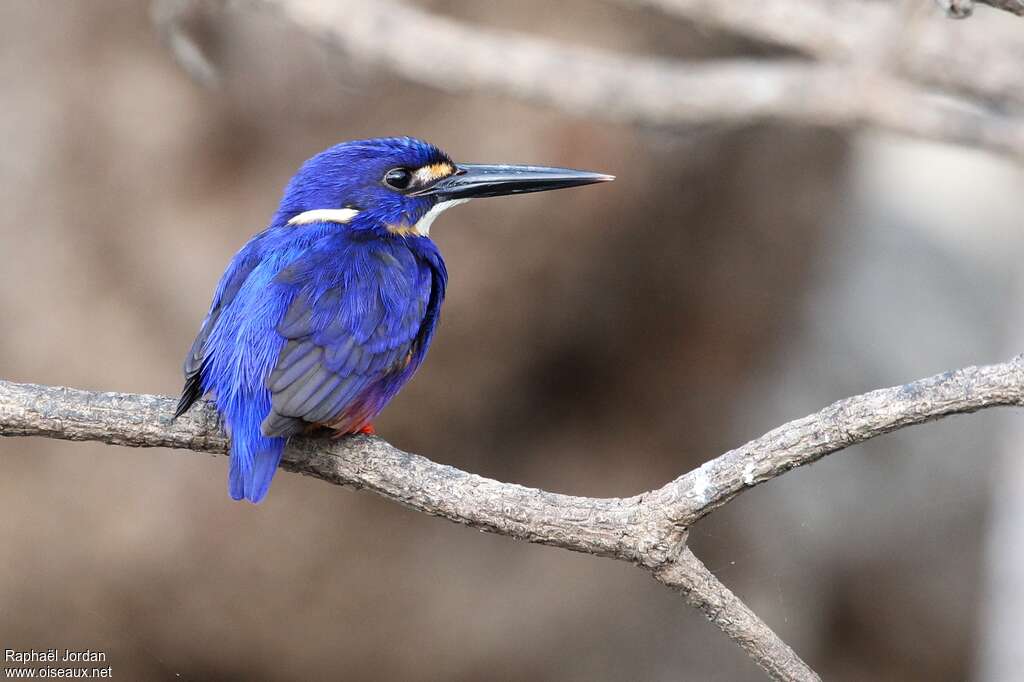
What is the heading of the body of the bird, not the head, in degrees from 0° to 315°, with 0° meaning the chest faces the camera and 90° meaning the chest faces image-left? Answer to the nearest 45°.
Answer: approximately 225°
